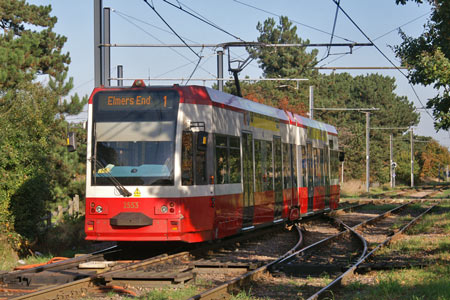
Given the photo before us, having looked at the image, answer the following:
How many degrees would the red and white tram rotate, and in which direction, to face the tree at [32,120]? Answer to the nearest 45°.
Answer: approximately 90° to its right

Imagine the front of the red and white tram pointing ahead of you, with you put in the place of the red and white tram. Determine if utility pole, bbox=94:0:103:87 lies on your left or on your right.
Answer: on your right

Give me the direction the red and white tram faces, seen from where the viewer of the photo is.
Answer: facing the viewer and to the left of the viewer

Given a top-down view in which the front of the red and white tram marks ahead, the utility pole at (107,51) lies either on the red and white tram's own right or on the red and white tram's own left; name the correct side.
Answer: on the red and white tram's own right
